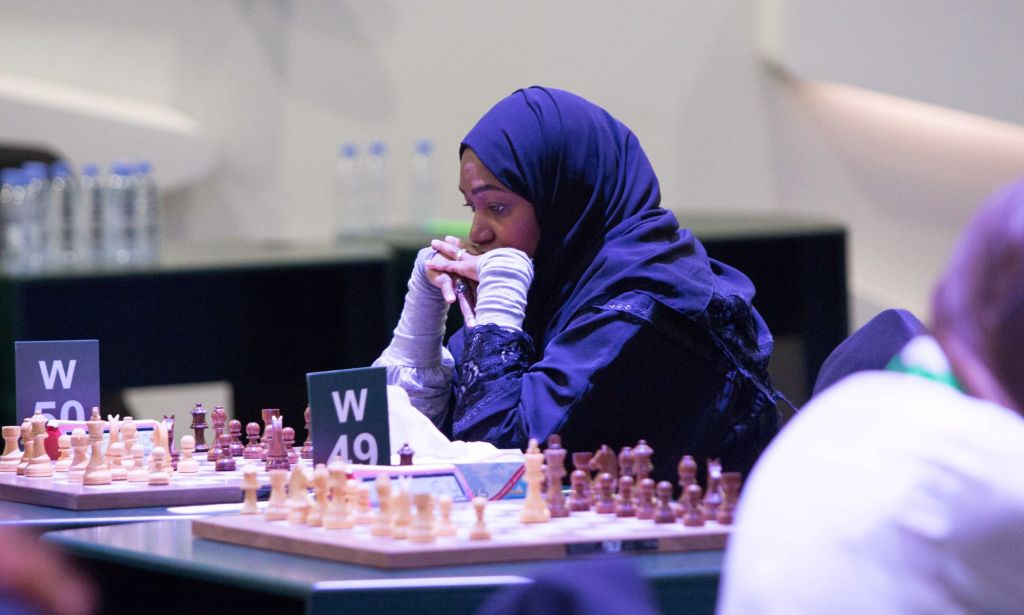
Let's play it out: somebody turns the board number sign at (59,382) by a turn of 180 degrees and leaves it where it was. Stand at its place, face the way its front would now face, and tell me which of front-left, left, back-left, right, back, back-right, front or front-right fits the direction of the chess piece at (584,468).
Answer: back-right

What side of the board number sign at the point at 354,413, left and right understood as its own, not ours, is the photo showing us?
front

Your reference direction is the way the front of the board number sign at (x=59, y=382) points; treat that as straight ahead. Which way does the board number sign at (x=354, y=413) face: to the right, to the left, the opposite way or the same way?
the same way

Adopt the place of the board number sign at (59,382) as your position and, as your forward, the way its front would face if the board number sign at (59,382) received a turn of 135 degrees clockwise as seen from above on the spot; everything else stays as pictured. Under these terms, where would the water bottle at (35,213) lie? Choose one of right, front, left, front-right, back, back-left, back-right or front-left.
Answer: front-right

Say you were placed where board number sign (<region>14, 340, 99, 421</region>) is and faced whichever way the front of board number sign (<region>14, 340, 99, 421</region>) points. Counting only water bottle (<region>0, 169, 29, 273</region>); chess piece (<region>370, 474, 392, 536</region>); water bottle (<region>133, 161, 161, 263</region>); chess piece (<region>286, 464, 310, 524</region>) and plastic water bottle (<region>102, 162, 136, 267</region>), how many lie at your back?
3

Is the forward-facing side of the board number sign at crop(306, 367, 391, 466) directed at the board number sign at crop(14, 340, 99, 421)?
no

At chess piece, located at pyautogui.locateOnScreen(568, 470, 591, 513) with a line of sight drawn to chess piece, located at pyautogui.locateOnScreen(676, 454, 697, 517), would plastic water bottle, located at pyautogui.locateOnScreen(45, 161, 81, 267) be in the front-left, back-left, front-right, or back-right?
back-left

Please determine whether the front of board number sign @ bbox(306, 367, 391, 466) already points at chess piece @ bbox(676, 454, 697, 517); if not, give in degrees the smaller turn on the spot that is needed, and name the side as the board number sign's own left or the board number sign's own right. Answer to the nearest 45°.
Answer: approximately 45° to the board number sign's own left

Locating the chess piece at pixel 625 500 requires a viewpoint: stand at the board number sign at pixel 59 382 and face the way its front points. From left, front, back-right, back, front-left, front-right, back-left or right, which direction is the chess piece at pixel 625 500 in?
front-left

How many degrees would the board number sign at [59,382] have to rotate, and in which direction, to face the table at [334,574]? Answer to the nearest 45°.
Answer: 0° — it already faces it

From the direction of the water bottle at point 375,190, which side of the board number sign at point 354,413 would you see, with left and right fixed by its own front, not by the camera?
back

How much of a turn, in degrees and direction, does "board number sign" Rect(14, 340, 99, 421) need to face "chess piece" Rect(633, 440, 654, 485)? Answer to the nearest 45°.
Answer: approximately 45° to its left

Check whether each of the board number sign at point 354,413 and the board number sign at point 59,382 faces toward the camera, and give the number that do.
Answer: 2
